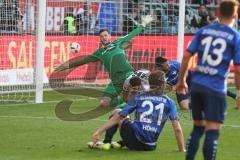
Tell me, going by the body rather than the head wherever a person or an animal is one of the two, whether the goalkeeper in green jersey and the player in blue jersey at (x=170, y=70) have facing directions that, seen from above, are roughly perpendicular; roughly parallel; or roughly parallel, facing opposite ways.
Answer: roughly perpendicular

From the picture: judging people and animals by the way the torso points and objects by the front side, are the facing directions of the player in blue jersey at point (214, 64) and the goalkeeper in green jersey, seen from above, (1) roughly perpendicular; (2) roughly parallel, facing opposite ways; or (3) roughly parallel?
roughly parallel, facing opposite ways

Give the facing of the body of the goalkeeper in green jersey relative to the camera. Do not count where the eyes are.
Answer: toward the camera

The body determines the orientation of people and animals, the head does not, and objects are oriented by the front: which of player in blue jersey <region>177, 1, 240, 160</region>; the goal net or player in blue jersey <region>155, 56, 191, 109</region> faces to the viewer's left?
player in blue jersey <region>155, 56, 191, 109</region>

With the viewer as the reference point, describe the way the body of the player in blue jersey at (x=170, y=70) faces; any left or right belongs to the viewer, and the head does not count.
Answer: facing to the left of the viewer

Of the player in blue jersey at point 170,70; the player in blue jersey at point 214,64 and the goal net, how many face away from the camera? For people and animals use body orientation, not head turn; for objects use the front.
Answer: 1

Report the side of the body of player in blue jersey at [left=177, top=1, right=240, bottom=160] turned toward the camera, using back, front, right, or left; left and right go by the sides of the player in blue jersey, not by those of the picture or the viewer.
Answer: back

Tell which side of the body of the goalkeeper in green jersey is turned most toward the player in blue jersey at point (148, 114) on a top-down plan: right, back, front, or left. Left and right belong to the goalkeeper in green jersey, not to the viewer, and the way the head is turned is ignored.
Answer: front

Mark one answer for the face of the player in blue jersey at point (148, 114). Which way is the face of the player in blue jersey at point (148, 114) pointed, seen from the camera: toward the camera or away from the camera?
away from the camera

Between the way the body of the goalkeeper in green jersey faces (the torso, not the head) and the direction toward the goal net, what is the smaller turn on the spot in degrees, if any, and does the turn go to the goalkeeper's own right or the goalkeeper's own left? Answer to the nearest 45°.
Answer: approximately 180°

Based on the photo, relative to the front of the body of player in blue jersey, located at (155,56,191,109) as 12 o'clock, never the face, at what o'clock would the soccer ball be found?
The soccer ball is roughly at 2 o'clock from the player in blue jersey.

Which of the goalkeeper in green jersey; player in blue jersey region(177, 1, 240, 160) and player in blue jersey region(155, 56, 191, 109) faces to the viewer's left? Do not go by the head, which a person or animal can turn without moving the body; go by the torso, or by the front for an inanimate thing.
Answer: player in blue jersey region(155, 56, 191, 109)
